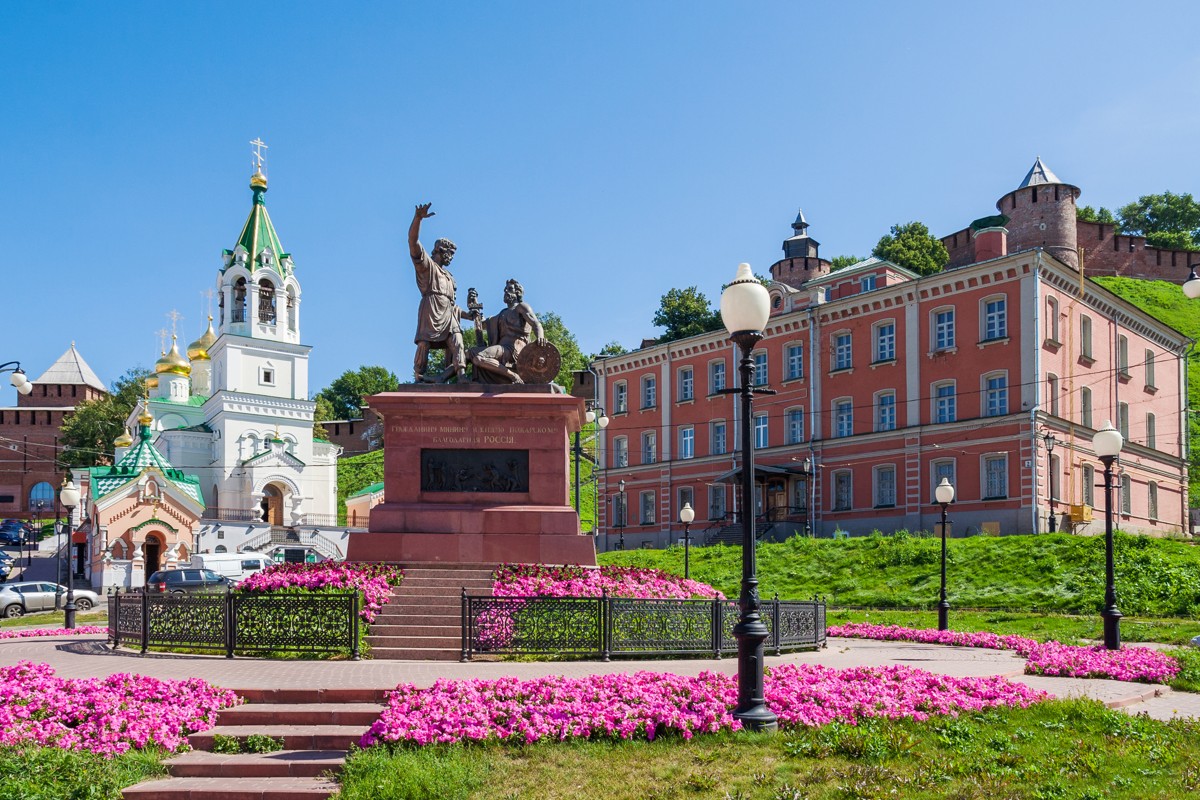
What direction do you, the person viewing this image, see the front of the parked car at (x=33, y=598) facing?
facing to the right of the viewer

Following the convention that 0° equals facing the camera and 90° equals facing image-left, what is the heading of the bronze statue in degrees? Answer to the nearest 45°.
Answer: approximately 45°
